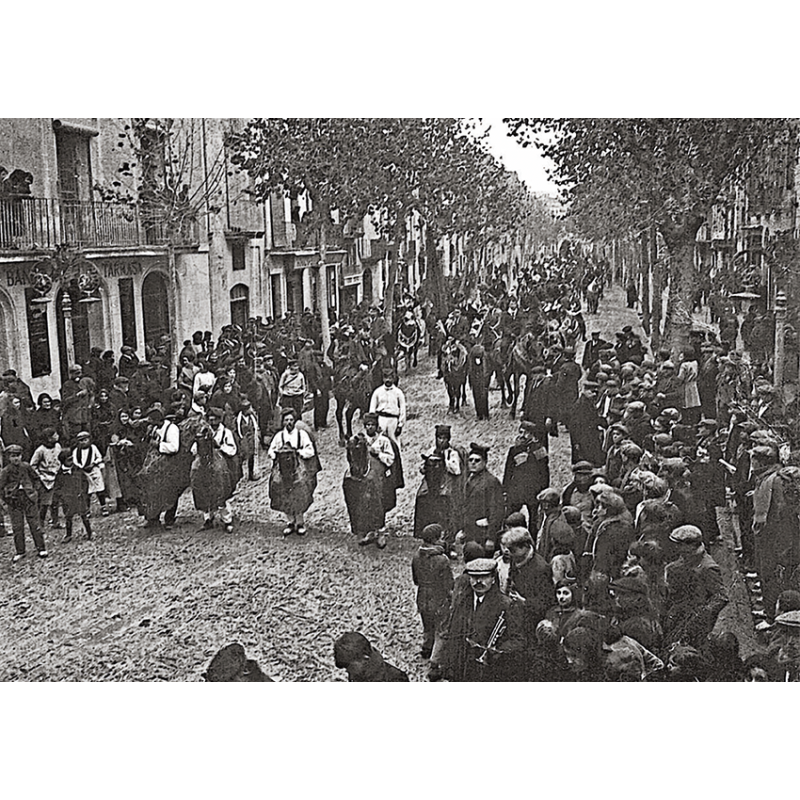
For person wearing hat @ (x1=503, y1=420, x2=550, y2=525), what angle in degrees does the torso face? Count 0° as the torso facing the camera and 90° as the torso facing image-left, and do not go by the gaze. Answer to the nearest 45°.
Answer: approximately 45°

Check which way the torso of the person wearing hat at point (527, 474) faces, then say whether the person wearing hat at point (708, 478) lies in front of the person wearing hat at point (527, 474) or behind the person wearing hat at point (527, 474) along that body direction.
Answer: behind

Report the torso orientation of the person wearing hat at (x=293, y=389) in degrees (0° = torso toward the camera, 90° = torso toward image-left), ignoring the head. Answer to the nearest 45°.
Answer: approximately 0°

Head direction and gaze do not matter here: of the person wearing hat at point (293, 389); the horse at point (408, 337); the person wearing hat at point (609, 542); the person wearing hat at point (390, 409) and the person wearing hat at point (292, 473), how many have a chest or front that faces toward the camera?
4

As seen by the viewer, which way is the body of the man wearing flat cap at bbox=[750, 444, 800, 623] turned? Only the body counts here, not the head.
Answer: to the viewer's left

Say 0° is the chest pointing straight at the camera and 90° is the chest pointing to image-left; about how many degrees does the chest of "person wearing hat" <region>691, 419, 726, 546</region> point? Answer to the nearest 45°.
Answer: approximately 90°

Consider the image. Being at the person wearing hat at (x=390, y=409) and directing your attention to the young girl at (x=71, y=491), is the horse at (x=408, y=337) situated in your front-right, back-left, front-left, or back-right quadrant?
back-right

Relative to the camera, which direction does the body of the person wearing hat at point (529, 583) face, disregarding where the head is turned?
to the viewer's left

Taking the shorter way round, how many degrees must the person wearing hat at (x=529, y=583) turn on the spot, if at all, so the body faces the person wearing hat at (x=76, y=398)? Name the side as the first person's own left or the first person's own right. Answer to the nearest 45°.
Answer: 0° — they already face them
